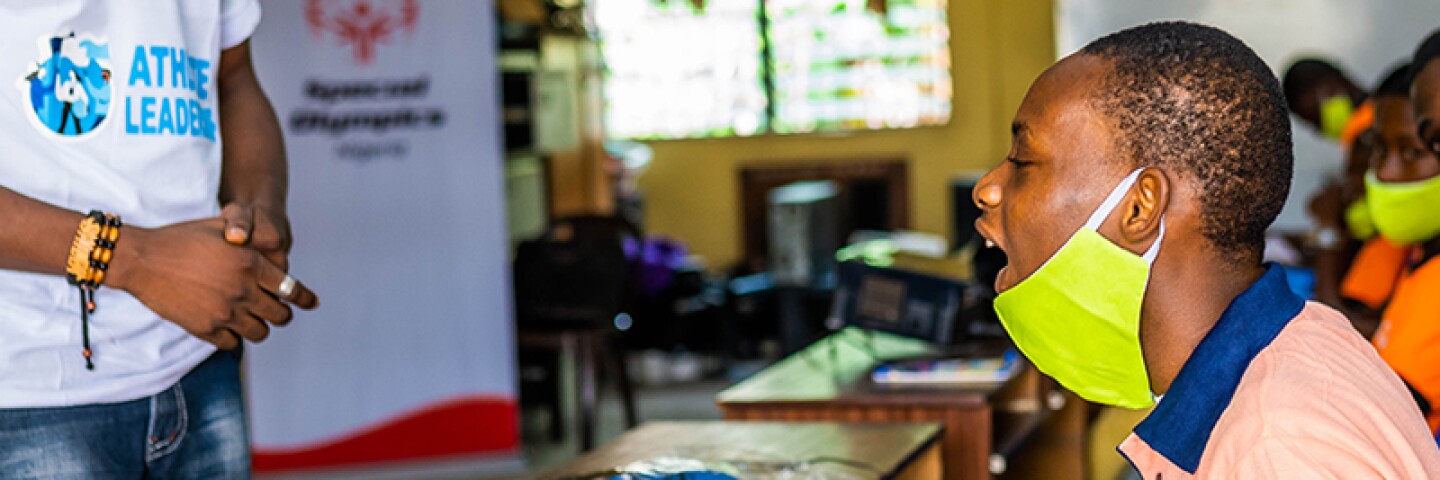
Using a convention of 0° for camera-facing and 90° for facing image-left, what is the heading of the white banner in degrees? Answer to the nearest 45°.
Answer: approximately 0°

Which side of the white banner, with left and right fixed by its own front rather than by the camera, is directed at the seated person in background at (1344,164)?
left

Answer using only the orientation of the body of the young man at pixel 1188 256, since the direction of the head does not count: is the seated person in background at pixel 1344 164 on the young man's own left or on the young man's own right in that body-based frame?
on the young man's own right

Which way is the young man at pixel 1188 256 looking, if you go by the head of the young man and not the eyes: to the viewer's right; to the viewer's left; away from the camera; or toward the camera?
to the viewer's left

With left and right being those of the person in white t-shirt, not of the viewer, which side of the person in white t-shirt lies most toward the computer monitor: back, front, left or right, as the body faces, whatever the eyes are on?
left

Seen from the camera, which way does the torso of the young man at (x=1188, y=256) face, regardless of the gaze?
to the viewer's left

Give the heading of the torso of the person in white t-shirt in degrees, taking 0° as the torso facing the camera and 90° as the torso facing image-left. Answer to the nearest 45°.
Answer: approximately 315°
